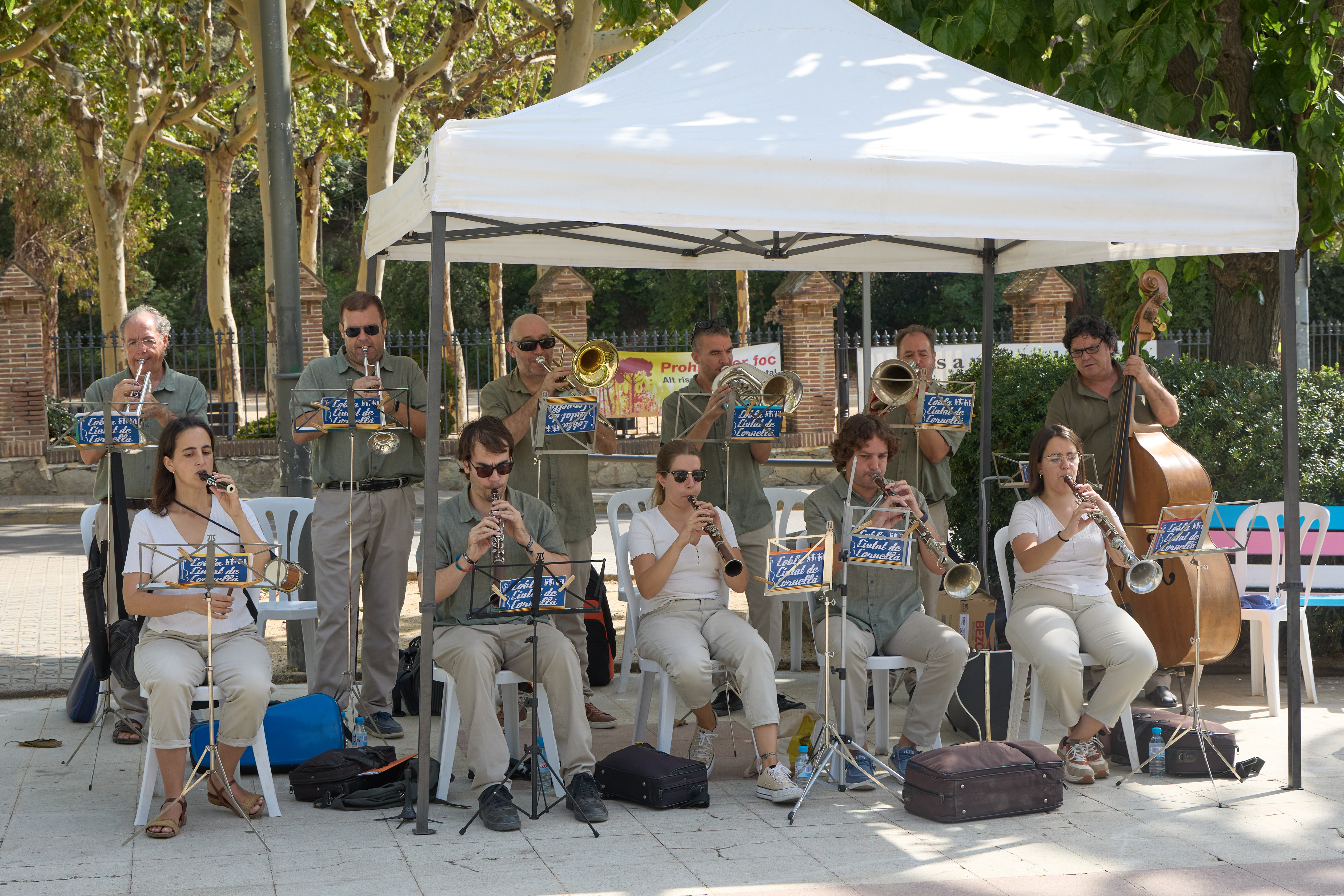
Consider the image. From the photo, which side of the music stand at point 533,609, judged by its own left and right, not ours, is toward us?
back

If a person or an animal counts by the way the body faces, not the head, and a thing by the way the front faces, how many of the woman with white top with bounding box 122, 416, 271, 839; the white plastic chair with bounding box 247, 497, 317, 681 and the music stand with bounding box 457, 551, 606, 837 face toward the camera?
2

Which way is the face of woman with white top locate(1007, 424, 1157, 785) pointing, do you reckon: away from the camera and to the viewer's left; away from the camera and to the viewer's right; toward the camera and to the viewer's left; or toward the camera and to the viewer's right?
toward the camera and to the viewer's right

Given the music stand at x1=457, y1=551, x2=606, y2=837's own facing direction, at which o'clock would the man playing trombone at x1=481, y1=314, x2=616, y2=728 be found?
The man playing trombone is roughly at 12 o'clock from the music stand.

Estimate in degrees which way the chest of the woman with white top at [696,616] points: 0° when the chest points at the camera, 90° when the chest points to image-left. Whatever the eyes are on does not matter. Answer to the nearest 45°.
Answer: approximately 315°

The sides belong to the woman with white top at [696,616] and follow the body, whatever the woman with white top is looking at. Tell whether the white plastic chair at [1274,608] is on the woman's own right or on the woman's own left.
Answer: on the woman's own left

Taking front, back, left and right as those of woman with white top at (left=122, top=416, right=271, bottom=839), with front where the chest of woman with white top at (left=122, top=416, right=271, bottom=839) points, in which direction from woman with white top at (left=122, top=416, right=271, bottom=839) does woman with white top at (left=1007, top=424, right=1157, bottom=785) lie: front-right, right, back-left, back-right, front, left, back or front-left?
left

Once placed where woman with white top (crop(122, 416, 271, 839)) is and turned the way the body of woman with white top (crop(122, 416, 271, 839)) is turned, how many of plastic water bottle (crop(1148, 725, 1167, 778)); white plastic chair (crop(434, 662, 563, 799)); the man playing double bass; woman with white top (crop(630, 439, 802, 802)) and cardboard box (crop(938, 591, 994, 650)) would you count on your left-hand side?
5

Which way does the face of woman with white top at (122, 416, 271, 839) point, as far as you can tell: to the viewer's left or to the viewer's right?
to the viewer's right

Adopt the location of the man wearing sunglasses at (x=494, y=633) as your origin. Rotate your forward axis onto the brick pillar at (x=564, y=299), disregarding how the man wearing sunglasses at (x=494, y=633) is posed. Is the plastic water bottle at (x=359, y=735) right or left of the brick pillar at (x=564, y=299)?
left
